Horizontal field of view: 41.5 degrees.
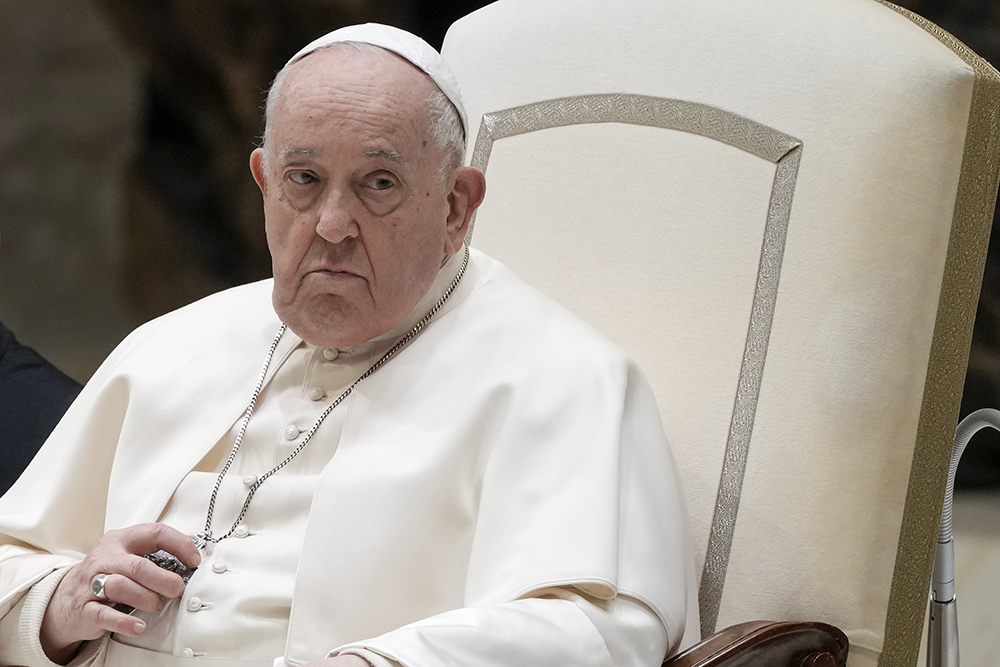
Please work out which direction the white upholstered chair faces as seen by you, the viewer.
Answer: facing the viewer and to the left of the viewer

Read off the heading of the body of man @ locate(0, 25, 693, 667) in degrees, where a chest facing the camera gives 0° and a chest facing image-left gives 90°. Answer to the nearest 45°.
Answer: approximately 45°
